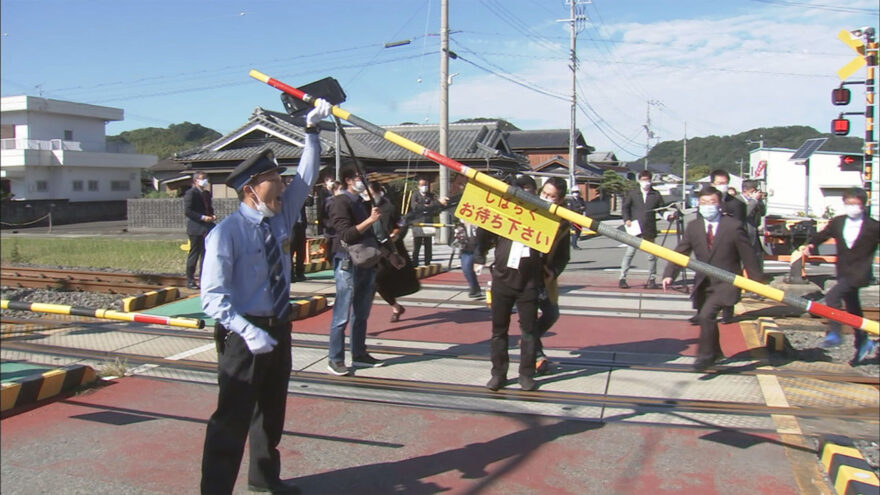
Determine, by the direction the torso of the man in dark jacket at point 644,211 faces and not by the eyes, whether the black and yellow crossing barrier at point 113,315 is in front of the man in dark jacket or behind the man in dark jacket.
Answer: in front

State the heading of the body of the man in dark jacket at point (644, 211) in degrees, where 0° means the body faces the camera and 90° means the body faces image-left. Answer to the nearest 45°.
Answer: approximately 0°

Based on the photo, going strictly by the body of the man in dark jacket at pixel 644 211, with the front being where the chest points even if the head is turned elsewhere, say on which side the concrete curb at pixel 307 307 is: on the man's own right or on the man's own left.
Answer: on the man's own right

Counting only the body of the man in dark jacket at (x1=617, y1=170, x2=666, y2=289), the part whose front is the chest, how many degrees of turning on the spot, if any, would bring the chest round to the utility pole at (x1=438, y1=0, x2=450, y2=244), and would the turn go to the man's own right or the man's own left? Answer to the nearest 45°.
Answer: approximately 135° to the man's own right

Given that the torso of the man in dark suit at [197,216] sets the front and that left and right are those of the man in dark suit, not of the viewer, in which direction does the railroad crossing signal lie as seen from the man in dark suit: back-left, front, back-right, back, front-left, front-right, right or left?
front-left

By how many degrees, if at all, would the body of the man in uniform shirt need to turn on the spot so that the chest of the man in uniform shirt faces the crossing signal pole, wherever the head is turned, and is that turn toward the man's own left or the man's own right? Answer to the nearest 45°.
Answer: approximately 90° to the man's own left

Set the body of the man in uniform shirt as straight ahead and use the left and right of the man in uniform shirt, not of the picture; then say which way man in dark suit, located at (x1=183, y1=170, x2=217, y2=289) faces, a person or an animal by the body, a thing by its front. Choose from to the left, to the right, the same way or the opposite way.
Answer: the same way

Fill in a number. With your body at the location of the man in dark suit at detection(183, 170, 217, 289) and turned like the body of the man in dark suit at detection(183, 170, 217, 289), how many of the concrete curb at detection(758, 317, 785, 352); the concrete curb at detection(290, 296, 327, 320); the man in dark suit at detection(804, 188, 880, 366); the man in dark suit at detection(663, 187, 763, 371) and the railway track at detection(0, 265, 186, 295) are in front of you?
4

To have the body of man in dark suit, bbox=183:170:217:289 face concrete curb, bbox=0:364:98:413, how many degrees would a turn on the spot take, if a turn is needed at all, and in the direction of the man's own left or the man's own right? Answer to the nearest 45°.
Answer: approximately 45° to the man's own right

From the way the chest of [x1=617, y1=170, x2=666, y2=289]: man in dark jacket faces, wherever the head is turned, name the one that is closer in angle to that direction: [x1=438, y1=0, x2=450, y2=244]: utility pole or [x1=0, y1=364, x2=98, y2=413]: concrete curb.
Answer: the concrete curb

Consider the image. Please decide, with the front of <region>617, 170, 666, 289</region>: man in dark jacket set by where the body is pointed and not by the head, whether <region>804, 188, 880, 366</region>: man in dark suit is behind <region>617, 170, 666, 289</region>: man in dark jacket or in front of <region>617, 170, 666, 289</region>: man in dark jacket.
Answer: in front

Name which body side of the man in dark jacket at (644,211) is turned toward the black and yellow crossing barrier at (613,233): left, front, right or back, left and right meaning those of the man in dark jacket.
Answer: front

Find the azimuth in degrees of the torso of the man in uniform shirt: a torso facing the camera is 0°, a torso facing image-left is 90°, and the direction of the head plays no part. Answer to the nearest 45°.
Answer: approximately 315°

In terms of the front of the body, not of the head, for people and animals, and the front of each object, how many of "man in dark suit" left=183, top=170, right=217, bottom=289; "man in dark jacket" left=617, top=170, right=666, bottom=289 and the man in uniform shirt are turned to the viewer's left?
0

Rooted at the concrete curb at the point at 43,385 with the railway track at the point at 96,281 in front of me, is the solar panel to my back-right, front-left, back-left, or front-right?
front-right

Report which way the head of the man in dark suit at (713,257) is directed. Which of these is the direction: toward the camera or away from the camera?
toward the camera
